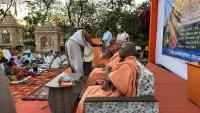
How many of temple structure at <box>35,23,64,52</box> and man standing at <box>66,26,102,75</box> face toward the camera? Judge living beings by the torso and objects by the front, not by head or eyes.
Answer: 1

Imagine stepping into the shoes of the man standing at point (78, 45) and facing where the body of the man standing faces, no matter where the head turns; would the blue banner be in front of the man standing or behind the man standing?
in front

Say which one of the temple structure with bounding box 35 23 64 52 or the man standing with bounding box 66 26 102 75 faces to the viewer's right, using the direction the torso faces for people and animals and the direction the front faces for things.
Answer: the man standing

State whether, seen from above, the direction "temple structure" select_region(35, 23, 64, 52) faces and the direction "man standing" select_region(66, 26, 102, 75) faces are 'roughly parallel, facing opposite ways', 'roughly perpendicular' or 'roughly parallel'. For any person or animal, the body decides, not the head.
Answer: roughly perpendicular

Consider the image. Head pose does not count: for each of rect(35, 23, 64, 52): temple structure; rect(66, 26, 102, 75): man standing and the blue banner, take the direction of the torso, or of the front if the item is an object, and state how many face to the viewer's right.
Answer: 1

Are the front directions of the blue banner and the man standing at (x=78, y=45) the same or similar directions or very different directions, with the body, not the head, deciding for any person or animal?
very different directions

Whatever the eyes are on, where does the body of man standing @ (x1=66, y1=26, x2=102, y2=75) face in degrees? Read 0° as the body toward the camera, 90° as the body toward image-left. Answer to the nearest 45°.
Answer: approximately 270°

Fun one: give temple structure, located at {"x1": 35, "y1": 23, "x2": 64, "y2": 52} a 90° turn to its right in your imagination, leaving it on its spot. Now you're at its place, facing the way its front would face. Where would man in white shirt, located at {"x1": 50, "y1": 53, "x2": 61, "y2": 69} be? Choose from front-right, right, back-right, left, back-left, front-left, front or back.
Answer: left

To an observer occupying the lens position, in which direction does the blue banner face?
facing the viewer and to the left of the viewer

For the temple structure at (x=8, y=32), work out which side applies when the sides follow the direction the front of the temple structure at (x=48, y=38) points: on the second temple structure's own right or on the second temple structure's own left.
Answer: on the second temple structure's own right

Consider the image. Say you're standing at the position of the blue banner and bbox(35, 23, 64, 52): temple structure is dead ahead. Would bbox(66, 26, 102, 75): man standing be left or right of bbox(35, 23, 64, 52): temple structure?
left

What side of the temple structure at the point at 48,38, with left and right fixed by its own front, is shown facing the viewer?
front

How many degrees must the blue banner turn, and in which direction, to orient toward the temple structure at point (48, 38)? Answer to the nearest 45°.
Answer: approximately 90° to its right
